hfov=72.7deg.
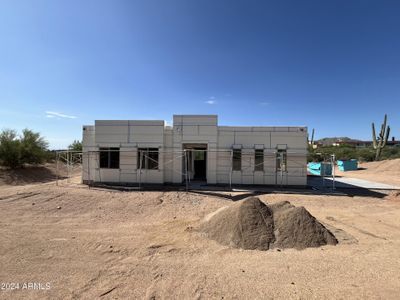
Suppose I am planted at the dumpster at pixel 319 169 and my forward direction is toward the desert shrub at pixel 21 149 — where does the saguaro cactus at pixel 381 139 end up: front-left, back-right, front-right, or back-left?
back-right

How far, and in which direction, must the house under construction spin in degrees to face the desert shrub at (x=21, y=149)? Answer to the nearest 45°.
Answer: approximately 90° to its right

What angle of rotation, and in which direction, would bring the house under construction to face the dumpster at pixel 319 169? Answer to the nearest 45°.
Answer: approximately 135° to its left

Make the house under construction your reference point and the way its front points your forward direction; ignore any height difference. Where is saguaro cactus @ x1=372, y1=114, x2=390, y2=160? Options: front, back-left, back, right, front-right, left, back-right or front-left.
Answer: back-left

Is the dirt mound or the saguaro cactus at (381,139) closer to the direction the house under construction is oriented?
the dirt mound

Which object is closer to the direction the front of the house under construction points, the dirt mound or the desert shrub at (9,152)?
the dirt mound

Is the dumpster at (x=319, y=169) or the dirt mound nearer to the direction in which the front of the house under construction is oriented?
the dirt mound

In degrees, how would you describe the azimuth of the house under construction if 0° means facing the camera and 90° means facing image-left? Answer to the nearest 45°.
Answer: approximately 0°

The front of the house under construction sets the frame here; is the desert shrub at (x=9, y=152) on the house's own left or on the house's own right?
on the house's own right
